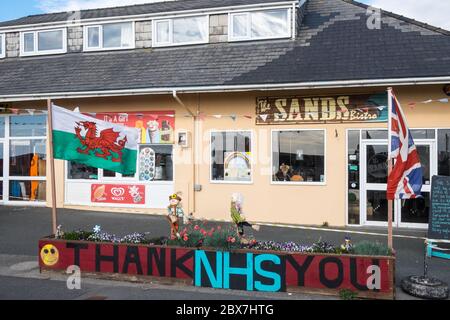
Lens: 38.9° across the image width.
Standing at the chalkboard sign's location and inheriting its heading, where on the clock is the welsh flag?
The welsh flag is roughly at 2 o'clock from the chalkboard sign.

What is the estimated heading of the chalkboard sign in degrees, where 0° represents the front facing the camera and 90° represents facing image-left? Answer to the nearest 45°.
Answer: approximately 0°

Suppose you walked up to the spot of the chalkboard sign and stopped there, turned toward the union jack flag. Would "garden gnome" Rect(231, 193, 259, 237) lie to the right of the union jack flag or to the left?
right

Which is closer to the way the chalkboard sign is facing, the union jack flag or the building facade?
the union jack flag

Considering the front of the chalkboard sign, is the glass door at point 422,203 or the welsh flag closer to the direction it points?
the welsh flag
